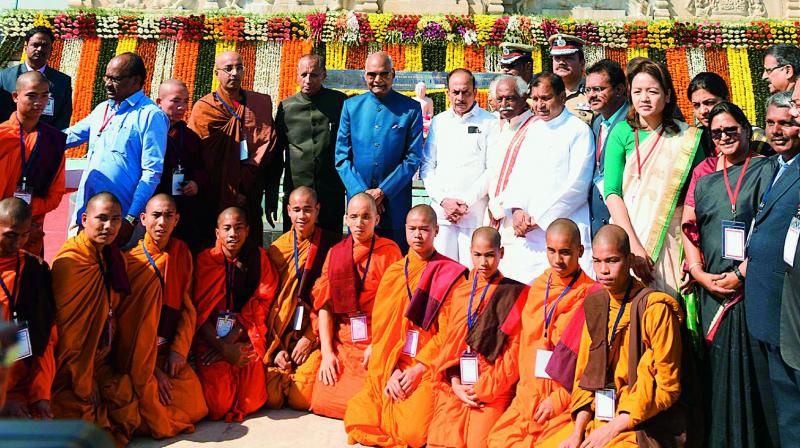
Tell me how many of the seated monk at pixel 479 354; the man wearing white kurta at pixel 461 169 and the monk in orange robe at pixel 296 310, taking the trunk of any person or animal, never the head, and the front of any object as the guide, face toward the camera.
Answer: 3

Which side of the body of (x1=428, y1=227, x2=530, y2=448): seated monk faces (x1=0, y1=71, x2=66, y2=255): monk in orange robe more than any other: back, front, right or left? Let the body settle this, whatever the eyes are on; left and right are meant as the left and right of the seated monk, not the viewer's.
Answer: right

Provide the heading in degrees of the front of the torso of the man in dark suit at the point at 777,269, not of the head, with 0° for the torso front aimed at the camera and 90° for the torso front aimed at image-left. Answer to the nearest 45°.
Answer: approximately 45°

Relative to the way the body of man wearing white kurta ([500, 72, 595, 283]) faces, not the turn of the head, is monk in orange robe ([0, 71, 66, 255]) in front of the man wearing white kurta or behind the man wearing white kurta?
in front

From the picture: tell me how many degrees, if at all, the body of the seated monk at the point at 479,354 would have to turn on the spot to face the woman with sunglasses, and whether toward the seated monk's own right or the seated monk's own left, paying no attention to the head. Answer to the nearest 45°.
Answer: approximately 90° to the seated monk's own left

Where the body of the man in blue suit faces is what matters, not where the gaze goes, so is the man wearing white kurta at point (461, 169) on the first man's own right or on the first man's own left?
on the first man's own left
